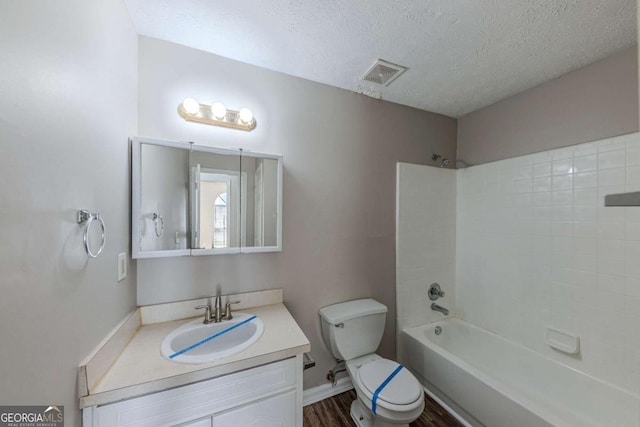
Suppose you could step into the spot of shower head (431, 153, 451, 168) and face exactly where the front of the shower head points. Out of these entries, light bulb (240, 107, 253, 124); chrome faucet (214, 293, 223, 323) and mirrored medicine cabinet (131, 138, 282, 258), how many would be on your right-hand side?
3

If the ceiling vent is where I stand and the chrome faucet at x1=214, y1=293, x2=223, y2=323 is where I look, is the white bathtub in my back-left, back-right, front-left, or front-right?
back-left

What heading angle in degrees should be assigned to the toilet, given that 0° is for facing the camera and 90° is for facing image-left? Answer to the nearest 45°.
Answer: approximately 315°

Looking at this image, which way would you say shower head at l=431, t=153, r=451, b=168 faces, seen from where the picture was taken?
facing the viewer and to the right of the viewer

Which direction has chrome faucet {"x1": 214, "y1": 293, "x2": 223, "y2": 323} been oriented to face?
toward the camera

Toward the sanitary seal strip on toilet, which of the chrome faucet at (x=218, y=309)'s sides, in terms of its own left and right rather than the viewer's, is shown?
left

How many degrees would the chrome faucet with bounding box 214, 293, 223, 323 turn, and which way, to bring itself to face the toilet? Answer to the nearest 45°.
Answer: approximately 90° to its left

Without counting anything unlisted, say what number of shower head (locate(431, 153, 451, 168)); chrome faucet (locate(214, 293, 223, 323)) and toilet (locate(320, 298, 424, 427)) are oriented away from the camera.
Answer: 0

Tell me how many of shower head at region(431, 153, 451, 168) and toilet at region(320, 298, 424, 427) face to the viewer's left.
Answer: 0

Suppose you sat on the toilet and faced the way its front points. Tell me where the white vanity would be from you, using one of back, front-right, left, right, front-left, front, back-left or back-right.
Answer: right
